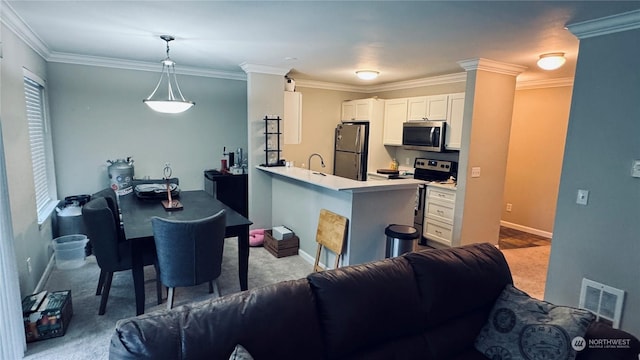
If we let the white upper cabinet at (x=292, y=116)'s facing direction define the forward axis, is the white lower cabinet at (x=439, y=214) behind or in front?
in front

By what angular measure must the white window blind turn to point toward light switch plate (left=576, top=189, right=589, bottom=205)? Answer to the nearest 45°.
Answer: approximately 45° to its right

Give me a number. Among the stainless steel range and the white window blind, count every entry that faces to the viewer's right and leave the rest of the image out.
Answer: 1

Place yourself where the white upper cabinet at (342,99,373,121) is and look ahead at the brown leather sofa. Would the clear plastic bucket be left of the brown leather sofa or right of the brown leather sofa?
right

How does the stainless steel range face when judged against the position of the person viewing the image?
facing the viewer and to the left of the viewer

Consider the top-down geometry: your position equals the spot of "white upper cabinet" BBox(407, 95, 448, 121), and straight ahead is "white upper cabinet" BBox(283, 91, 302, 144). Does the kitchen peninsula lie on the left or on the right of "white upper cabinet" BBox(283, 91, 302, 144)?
left

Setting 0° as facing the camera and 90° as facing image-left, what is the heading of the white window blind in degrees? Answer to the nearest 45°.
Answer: approximately 270°
